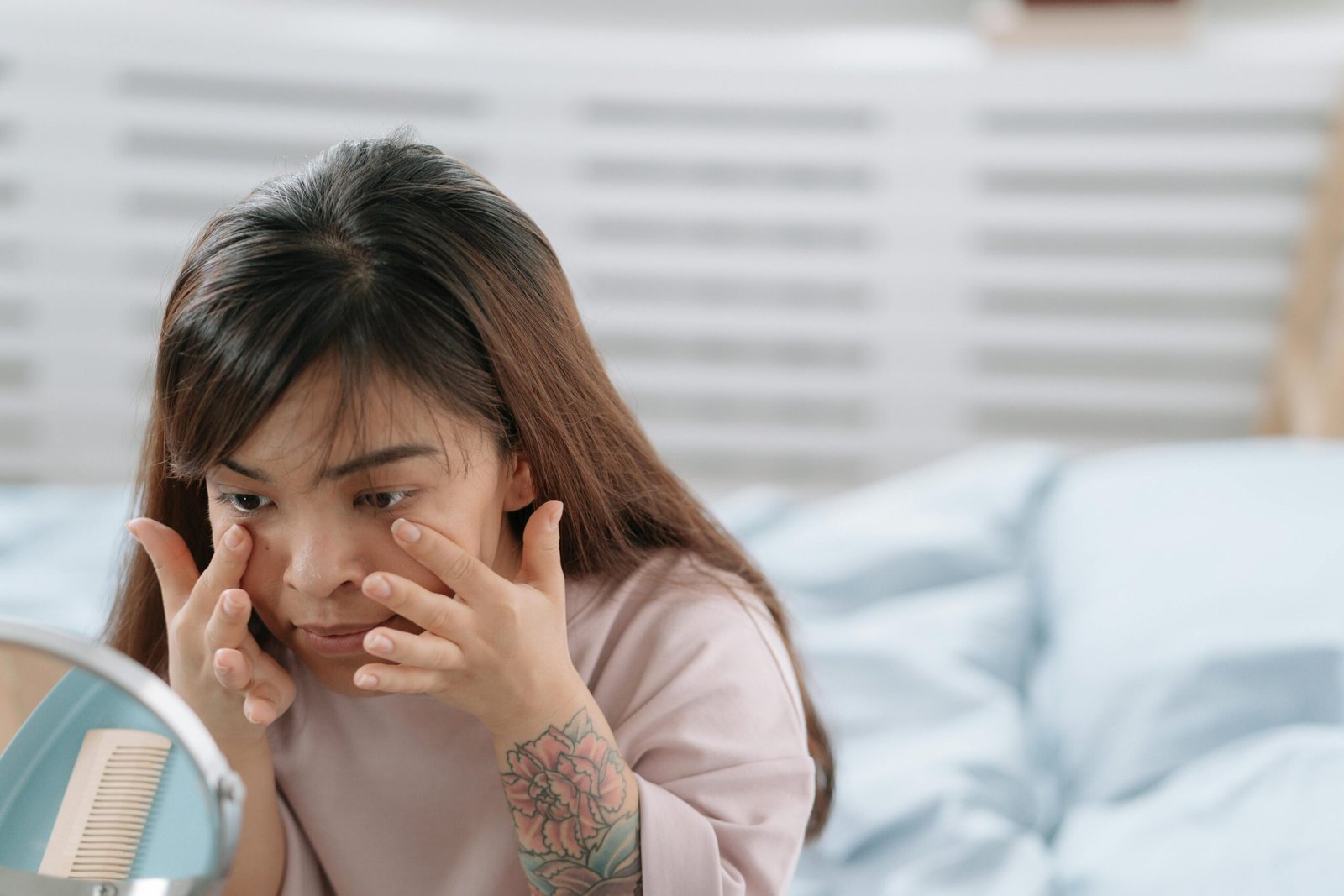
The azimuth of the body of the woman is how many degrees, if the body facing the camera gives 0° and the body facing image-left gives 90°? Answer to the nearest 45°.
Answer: approximately 45°
